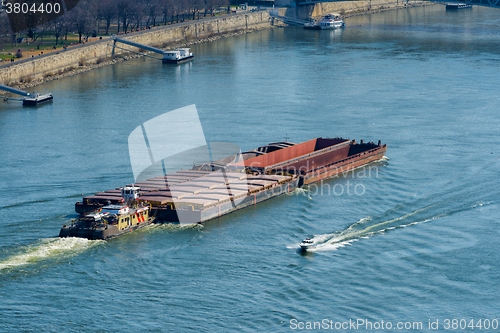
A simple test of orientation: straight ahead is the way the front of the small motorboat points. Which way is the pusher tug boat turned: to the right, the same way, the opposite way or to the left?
the opposite way

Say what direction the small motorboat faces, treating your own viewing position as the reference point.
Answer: facing the viewer and to the left of the viewer

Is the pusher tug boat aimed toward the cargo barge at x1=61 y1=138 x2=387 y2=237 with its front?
yes

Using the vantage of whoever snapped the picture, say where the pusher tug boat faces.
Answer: facing away from the viewer and to the right of the viewer

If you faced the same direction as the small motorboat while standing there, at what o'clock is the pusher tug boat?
The pusher tug boat is roughly at 2 o'clock from the small motorboat.

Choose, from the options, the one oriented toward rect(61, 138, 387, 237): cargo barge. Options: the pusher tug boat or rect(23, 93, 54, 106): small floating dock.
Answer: the pusher tug boat
